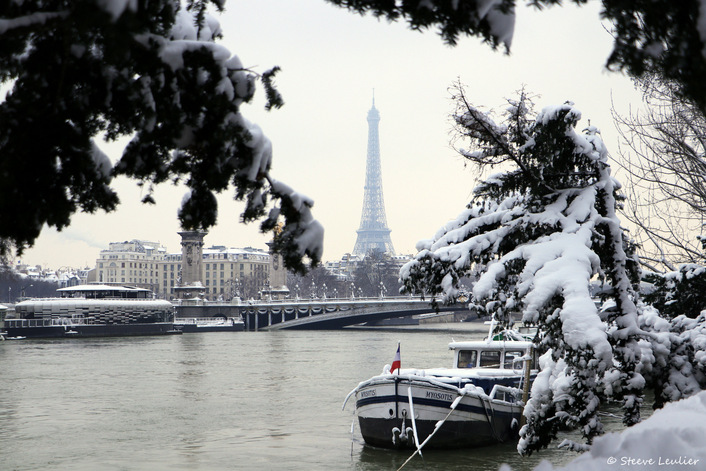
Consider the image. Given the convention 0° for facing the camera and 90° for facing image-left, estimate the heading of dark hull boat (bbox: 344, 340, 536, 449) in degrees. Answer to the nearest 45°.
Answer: approximately 45°
